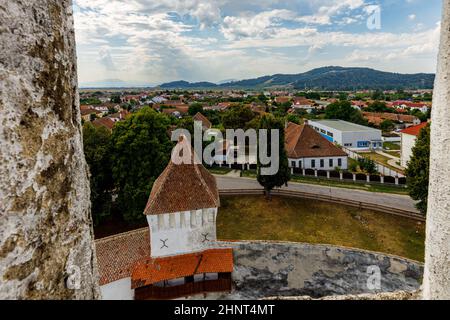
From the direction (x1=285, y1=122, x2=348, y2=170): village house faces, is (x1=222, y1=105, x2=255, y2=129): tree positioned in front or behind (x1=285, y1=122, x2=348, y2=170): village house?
behind

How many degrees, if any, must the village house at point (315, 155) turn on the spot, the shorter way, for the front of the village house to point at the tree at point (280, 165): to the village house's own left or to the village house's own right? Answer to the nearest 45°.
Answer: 0° — it already faces it

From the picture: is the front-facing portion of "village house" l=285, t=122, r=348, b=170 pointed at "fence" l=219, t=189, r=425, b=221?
yes

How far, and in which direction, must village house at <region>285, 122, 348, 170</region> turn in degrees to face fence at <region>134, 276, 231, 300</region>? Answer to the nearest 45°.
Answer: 0° — it already faces it

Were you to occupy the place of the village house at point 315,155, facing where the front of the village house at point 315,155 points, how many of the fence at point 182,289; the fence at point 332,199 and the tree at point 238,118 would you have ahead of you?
2

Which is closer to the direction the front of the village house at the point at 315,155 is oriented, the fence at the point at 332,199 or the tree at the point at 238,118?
the fence

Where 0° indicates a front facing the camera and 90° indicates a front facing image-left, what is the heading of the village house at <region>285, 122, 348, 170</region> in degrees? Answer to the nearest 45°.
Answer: approximately 0°
